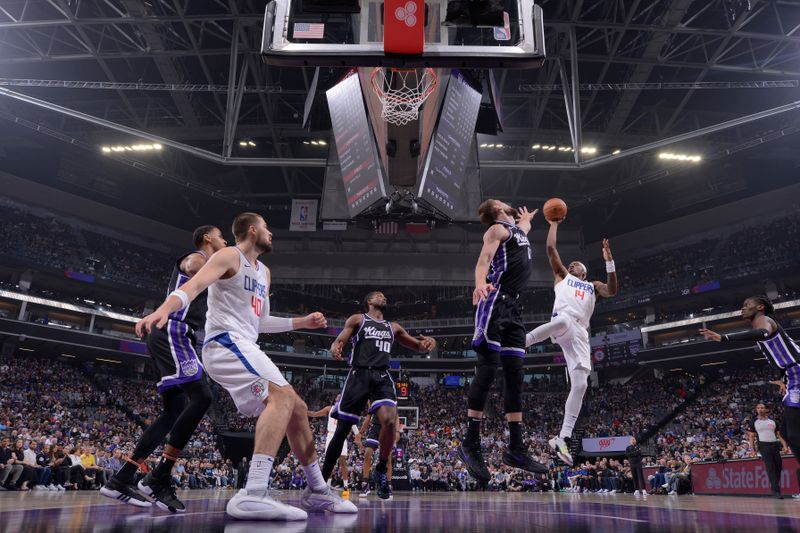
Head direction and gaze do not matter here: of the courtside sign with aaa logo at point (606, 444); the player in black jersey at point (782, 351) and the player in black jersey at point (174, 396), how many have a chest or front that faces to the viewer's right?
1

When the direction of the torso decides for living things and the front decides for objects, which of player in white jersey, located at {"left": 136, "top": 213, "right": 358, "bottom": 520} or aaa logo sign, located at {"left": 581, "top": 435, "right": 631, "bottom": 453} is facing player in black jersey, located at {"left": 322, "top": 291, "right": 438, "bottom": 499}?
the aaa logo sign

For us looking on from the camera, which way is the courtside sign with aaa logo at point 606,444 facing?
facing the viewer

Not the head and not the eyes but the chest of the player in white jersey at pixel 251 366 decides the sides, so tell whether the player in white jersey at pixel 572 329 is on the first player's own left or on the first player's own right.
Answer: on the first player's own left

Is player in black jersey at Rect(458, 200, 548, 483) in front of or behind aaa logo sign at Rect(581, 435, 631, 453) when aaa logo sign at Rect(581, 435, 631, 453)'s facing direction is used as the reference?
in front

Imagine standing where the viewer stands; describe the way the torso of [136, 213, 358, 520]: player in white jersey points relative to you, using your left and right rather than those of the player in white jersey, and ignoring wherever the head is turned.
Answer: facing the viewer and to the right of the viewer

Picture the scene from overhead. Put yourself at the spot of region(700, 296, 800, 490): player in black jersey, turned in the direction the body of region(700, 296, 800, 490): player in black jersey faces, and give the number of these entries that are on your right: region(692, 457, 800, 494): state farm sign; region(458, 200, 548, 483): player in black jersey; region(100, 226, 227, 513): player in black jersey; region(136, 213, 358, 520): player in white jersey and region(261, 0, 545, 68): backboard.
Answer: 1

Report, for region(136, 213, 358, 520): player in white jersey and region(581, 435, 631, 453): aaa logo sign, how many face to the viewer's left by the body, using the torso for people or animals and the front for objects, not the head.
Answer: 0

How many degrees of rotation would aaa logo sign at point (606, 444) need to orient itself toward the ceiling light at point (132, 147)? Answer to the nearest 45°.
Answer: approximately 45° to its right

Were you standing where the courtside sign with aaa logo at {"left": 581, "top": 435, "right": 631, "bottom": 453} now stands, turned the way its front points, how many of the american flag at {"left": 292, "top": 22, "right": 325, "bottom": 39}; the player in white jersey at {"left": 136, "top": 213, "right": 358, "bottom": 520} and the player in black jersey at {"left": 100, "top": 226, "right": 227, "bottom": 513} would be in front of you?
3

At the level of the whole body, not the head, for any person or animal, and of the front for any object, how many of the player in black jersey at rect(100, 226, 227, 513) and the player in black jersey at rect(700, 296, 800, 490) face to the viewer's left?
1

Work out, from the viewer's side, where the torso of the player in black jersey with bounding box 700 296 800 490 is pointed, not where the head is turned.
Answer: to the viewer's left

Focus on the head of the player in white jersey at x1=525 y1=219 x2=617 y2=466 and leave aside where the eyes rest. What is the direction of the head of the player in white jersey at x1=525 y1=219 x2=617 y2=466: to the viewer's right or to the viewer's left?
to the viewer's left

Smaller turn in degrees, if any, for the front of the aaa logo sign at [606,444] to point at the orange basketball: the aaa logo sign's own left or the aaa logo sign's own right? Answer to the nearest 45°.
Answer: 0° — it already faces it

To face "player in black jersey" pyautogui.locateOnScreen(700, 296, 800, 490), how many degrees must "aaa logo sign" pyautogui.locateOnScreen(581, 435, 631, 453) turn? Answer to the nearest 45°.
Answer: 0° — it already faces them
